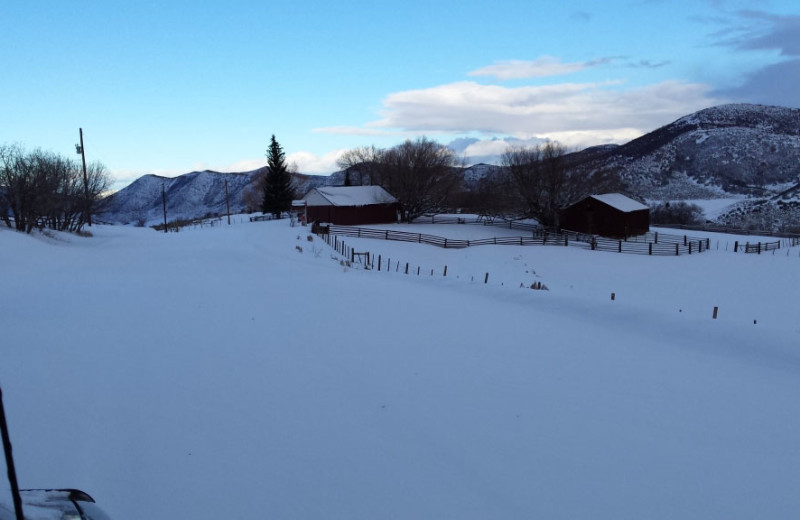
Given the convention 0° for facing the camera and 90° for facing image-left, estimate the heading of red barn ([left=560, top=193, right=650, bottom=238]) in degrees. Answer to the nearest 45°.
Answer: approximately 45°

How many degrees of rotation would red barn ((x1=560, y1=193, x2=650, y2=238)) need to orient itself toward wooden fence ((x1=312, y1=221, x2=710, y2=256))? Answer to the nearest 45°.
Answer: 0° — it already faces it

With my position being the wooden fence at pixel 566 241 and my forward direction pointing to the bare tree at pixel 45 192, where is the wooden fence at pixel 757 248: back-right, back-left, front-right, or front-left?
back-left

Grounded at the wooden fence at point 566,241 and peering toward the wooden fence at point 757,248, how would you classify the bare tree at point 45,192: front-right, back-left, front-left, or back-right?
back-right

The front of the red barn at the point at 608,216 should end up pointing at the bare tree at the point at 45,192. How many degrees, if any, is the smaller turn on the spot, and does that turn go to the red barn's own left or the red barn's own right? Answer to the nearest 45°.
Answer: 0° — it already faces it

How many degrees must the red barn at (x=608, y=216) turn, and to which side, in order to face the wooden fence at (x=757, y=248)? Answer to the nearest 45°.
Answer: approximately 135° to its left
